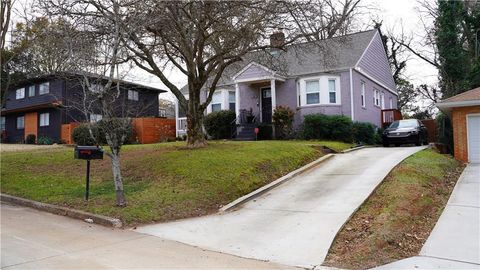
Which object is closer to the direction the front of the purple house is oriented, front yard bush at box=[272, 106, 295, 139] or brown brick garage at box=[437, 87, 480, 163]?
the front yard bush

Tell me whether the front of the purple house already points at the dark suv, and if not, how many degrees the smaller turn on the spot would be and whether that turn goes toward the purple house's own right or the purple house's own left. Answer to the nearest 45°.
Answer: approximately 90° to the purple house's own left

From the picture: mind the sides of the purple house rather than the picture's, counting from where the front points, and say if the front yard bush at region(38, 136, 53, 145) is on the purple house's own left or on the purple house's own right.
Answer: on the purple house's own right

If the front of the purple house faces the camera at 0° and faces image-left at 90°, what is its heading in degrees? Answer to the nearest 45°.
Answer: approximately 45°

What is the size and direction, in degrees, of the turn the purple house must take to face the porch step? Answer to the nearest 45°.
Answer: approximately 45° to its right

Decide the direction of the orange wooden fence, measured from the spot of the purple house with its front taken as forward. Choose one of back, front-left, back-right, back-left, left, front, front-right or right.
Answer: front-right

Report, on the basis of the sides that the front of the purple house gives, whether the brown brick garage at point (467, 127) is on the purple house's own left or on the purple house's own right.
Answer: on the purple house's own left

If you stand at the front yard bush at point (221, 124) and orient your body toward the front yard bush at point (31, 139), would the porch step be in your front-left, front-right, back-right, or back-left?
back-left

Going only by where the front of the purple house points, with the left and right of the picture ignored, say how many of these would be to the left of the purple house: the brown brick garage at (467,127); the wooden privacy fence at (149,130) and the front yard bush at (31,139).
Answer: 1

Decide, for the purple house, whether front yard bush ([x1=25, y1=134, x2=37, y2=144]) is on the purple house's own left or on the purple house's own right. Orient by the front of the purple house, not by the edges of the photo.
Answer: on the purple house's own right

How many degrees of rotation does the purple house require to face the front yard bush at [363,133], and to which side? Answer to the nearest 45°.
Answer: approximately 90° to its left
